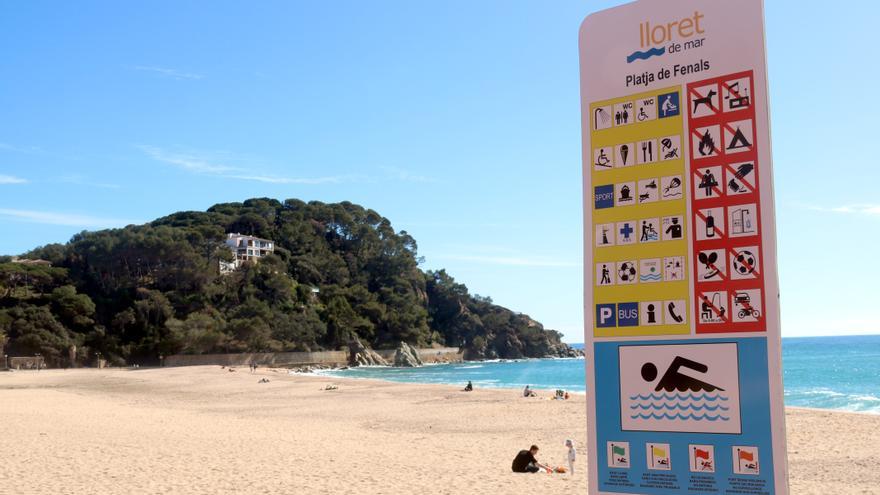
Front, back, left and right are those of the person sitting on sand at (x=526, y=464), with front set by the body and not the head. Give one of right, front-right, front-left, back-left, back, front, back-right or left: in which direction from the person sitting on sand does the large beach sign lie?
right

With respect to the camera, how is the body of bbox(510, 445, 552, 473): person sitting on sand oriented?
to the viewer's right
